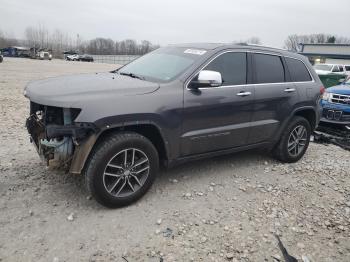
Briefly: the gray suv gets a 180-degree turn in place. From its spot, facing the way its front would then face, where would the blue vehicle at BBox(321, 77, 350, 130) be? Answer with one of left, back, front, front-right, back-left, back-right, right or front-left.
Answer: front

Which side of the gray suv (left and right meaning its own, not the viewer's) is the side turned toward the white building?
back

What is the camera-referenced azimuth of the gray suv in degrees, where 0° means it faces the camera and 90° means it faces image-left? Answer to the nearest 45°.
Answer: approximately 45°
